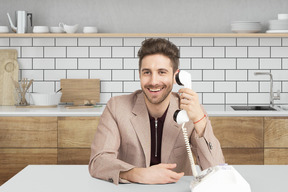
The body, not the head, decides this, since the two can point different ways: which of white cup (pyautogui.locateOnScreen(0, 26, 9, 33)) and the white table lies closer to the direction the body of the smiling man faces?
the white table

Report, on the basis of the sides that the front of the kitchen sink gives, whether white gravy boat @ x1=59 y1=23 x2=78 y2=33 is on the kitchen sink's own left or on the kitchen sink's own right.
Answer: on the kitchen sink's own right

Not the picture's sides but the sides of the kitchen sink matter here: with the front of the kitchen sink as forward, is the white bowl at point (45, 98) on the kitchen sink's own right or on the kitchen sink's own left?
on the kitchen sink's own right

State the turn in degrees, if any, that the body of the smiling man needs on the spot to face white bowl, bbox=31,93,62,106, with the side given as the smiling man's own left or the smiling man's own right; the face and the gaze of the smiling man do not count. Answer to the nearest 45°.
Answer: approximately 135° to the smiling man's own right

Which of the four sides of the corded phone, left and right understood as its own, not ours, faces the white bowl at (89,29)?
front

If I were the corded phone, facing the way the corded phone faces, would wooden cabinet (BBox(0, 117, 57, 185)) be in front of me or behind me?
in front

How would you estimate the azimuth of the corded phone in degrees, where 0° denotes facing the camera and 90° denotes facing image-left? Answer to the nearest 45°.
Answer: approximately 135°

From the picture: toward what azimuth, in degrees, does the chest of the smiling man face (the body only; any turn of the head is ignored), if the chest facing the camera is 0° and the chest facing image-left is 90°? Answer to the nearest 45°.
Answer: approximately 0°

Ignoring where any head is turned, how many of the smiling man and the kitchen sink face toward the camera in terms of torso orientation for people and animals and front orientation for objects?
2
